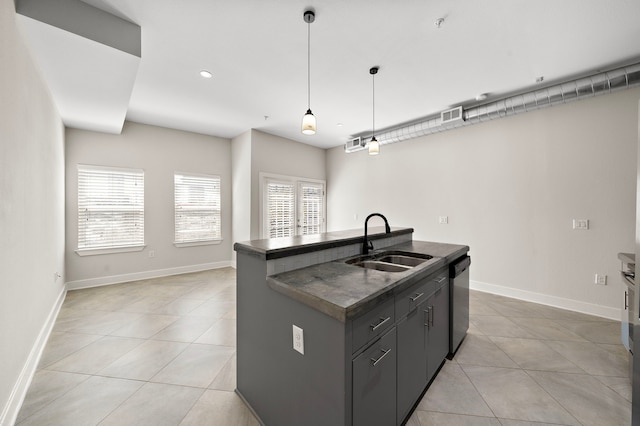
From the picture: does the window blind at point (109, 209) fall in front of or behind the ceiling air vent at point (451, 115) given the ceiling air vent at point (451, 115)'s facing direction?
in front

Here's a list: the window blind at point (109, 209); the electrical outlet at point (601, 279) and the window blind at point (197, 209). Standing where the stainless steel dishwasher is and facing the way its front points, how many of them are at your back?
2

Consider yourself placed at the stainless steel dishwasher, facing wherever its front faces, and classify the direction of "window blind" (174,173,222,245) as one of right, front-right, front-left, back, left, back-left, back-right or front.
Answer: back

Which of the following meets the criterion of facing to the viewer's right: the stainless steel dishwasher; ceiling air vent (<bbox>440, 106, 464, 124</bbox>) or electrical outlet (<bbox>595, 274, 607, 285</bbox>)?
the stainless steel dishwasher

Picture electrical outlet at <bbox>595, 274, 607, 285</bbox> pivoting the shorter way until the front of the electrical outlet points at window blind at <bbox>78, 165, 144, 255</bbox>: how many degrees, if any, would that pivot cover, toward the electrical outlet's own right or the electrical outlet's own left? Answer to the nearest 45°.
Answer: approximately 45° to the electrical outlet's own right

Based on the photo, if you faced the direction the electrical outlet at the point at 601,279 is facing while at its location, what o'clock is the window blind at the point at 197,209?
The window blind is roughly at 2 o'clock from the electrical outlet.

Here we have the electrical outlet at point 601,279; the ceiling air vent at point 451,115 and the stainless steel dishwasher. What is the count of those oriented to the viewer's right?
1

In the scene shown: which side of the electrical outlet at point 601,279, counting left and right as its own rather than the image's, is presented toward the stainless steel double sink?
front

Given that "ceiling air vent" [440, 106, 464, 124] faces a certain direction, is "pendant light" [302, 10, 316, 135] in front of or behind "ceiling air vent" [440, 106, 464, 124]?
in front

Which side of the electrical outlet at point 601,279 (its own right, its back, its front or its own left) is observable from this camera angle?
front

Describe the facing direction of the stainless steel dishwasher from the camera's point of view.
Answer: facing to the right of the viewer
